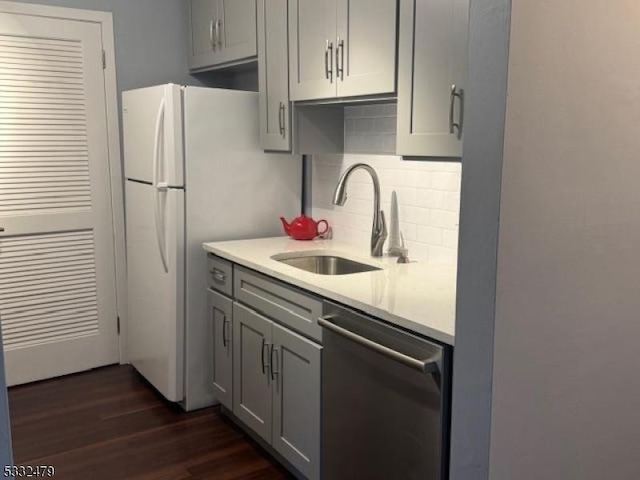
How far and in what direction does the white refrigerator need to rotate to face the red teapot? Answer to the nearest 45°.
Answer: approximately 135° to its left

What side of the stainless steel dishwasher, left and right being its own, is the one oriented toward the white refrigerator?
right

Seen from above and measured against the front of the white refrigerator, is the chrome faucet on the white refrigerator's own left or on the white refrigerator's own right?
on the white refrigerator's own left

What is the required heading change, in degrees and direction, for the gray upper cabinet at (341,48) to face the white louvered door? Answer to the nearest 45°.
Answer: approximately 90° to its right

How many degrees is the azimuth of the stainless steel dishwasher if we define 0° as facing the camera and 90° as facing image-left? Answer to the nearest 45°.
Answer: approximately 45°

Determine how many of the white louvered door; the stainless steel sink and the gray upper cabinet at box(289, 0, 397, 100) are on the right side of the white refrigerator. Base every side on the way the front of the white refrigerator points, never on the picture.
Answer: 1

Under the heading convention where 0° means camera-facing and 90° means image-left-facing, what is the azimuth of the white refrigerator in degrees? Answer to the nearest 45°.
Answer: approximately 45°

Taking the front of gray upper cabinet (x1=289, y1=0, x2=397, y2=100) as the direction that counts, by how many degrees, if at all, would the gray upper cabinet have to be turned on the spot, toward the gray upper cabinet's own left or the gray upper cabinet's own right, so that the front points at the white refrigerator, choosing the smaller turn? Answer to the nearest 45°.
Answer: approximately 90° to the gray upper cabinet's own right

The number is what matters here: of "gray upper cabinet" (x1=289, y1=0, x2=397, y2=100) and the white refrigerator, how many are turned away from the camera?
0
